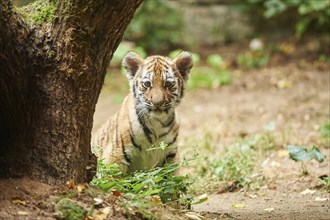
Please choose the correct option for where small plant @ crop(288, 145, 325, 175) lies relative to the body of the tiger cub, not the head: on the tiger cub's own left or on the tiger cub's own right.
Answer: on the tiger cub's own left

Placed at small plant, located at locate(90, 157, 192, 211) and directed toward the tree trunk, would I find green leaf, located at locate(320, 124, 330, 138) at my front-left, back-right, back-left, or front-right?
back-right

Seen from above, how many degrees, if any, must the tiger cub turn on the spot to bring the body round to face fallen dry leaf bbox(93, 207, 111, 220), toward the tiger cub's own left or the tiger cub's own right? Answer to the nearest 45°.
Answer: approximately 45° to the tiger cub's own right

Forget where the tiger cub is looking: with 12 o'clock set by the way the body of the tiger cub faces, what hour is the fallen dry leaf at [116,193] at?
The fallen dry leaf is roughly at 2 o'clock from the tiger cub.

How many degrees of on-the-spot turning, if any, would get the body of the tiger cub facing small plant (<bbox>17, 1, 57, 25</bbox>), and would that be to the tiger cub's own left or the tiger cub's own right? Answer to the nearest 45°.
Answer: approximately 90° to the tiger cub's own right

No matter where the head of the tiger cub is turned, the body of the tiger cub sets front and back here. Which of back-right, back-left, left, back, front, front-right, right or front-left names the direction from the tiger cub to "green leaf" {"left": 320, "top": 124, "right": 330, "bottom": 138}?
left

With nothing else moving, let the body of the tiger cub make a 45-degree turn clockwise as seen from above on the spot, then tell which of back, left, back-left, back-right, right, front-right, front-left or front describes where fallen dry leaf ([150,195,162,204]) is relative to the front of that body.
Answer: front

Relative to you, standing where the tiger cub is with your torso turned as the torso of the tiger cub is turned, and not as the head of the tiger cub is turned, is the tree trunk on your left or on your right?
on your right

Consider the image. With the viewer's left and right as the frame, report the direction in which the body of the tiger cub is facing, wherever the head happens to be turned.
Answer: facing the viewer and to the right of the viewer

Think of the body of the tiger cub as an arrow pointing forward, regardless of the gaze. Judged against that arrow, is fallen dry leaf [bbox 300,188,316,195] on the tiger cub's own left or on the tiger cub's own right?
on the tiger cub's own left

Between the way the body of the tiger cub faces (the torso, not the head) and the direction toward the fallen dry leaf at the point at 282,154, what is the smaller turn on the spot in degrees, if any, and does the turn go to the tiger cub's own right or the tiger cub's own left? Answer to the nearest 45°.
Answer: approximately 90° to the tiger cub's own left

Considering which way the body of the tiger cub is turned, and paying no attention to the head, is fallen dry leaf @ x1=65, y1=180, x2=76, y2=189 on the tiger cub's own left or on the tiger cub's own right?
on the tiger cub's own right
